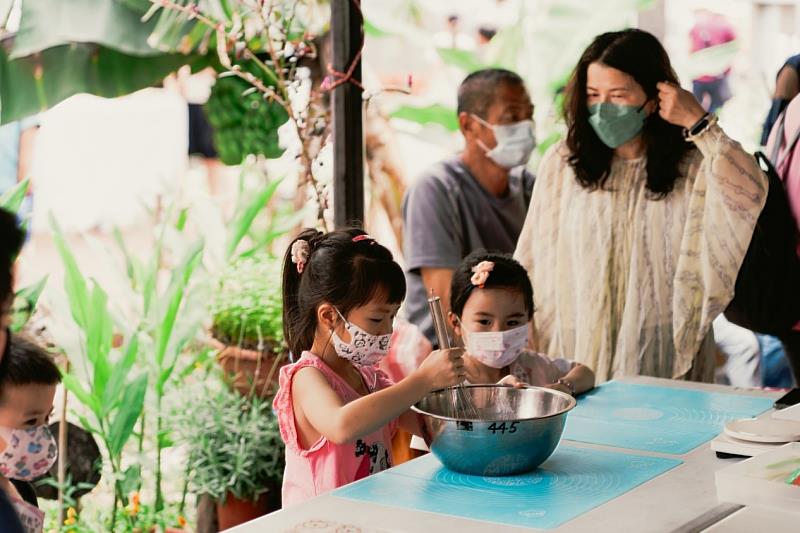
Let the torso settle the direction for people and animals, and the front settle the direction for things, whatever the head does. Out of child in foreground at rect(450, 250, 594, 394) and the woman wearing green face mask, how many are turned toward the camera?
2

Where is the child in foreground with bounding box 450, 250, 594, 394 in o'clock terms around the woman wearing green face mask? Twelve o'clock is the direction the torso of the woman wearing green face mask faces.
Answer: The child in foreground is roughly at 1 o'clock from the woman wearing green face mask.

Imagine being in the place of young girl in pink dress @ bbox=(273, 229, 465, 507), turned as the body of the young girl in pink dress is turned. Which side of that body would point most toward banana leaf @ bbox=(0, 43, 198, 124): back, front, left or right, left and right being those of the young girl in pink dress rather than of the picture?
back

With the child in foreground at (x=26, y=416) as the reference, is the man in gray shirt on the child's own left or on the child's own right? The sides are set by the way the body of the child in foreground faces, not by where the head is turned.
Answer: on the child's own left

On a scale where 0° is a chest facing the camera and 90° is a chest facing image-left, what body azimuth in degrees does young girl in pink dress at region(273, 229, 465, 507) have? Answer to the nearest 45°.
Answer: approximately 315°

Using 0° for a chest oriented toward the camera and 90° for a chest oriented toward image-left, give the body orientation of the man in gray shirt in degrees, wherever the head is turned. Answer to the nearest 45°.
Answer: approximately 315°

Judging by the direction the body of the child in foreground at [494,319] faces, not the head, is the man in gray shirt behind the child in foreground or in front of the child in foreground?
behind

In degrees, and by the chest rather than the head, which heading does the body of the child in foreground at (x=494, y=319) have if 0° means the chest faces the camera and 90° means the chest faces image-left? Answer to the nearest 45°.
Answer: approximately 0°

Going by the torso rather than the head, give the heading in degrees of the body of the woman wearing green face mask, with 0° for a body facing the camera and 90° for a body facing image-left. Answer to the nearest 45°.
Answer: approximately 0°

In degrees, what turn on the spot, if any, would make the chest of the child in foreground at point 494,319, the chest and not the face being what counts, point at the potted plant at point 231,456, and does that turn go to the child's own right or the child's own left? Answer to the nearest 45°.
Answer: approximately 135° to the child's own right
